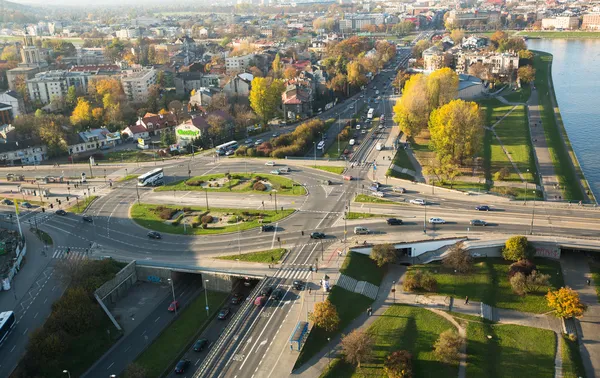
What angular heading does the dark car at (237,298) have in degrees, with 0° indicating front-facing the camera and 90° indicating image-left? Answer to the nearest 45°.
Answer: approximately 225°

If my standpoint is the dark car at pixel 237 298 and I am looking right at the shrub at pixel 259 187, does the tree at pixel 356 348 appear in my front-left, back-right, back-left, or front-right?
back-right

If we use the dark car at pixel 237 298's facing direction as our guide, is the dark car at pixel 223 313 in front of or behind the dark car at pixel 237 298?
behind

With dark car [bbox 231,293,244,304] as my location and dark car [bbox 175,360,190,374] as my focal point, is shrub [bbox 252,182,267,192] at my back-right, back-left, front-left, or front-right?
back-right

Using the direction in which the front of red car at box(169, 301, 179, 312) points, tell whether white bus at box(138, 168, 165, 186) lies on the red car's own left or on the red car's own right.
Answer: on the red car's own right

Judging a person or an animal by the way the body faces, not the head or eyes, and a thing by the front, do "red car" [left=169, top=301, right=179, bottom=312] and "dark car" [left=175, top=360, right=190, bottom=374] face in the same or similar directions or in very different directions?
very different directions

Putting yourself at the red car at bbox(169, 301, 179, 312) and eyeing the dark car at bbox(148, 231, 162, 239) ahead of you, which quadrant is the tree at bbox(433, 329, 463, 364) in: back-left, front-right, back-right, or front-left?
back-right

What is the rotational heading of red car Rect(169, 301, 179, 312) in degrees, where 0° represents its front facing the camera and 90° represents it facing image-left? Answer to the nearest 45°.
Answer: approximately 45°

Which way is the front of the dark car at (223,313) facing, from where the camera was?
facing away from the viewer and to the right of the viewer
